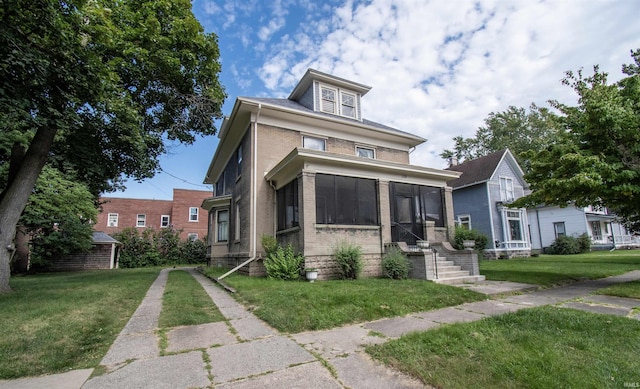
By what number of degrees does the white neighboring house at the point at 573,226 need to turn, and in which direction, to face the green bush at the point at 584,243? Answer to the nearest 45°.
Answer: approximately 45° to its right

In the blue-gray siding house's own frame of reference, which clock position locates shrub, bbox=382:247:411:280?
The shrub is roughly at 2 o'clock from the blue-gray siding house.

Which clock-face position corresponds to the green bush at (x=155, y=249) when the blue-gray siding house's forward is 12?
The green bush is roughly at 4 o'clock from the blue-gray siding house.

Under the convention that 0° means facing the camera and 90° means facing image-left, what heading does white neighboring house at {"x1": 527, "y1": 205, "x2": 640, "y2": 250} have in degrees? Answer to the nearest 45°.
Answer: approximately 315°

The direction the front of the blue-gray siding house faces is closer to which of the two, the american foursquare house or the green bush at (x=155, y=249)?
the american foursquare house

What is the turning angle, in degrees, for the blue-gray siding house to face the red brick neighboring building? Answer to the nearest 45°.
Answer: approximately 135° to its right

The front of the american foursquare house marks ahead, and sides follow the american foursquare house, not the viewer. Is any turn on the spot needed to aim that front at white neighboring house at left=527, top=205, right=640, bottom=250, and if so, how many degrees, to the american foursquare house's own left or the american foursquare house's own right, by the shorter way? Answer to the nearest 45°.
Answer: approximately 90° to the american foursquare house's own left

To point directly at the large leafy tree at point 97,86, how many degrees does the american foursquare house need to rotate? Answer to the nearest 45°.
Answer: approximately 90° to its right

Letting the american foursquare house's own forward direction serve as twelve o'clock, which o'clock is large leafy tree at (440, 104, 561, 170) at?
The large leafy tree is roughly at 9 o'clock from the american foursquare house.

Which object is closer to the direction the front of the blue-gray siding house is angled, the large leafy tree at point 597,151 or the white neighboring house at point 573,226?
the large leafy tree
